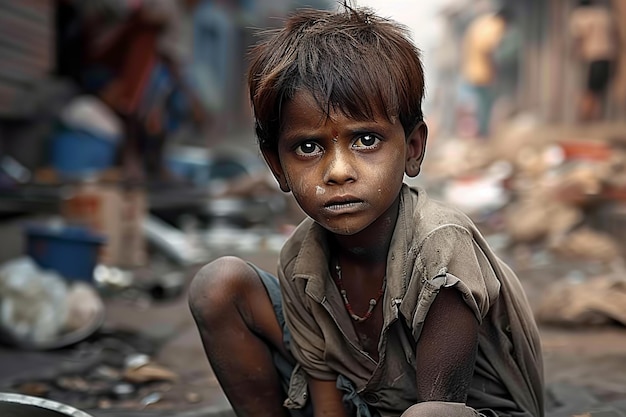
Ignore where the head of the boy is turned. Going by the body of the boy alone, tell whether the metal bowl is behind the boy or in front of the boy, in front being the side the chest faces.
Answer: in front

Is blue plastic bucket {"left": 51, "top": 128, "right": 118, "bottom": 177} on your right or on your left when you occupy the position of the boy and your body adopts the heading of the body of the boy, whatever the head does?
on your right

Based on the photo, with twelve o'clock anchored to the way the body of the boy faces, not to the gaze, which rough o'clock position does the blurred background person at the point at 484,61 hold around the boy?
The blurred background person is roughly at 5 o'clock from the boy.

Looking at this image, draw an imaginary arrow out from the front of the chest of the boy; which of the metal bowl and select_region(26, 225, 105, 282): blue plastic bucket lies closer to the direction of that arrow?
the metal bowl

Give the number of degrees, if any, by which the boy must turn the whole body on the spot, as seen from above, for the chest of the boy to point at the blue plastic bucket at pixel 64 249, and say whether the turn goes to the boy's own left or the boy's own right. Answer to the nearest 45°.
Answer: approximately 90° to the boy's own right

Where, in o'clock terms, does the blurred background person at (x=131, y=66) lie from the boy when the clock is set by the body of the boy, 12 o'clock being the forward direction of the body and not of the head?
The blurred background person is roughly at 4 o'clock from the boy.

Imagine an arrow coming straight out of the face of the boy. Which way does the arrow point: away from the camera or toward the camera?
toward the camera

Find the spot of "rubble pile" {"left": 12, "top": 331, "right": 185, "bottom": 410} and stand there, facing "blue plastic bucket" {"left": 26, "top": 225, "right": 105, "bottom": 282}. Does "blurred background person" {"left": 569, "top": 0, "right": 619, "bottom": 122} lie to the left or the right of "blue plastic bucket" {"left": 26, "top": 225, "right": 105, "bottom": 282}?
right

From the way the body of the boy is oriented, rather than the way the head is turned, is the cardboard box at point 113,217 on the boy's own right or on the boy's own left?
on the boy's own right

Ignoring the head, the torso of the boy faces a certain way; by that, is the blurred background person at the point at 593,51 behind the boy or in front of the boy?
behind

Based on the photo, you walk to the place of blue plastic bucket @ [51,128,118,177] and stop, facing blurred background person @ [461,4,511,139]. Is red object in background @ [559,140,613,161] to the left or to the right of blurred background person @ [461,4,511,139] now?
right

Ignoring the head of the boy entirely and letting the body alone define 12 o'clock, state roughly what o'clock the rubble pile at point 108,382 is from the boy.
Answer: The rubble pile is roughly at 3 o'clock from the boy.
